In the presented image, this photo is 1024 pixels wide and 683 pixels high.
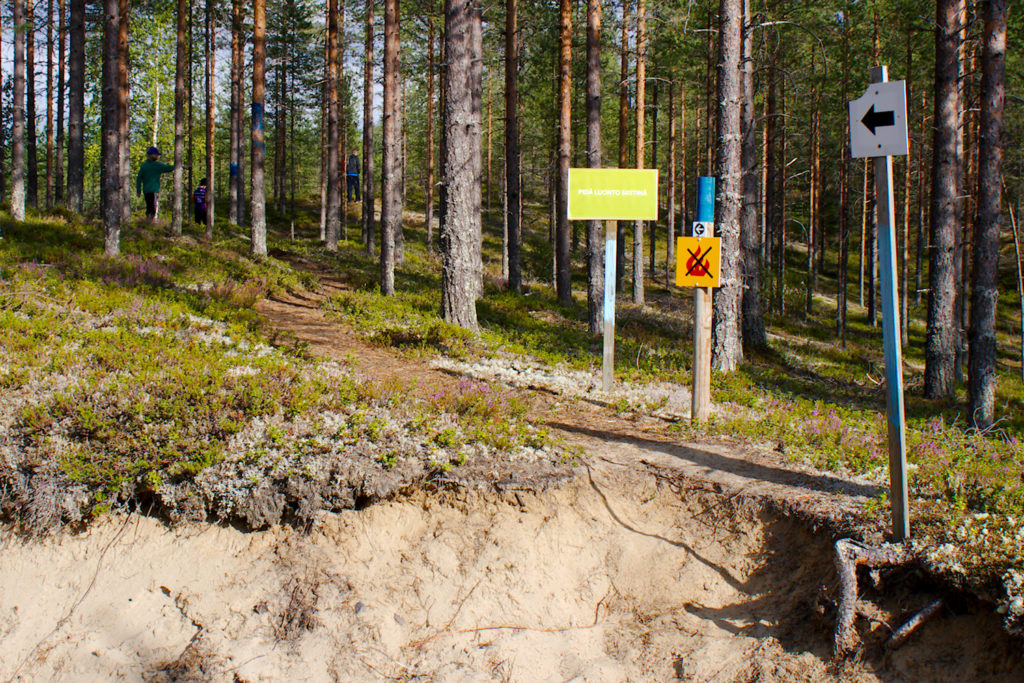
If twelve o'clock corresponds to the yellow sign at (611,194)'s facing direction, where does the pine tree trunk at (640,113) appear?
The pine tree trunk is roughly at 6 o'clock from the yellow sign.

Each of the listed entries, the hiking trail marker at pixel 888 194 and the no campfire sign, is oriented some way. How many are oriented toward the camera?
2

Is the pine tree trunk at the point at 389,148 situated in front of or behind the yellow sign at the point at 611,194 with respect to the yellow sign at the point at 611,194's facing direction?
behind

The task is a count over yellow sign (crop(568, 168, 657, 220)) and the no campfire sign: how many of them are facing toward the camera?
2

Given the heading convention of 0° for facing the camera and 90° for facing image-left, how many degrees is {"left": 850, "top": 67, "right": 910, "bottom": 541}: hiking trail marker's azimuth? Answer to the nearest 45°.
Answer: approximately 0°

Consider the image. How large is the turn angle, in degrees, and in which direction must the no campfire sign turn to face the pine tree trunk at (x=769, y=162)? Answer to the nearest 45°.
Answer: approximately 180°

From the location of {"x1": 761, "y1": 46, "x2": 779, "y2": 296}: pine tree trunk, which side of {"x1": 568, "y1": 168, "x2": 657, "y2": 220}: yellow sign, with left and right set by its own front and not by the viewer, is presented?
back

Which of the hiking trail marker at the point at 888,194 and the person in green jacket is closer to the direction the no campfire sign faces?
the hiking trail marker
